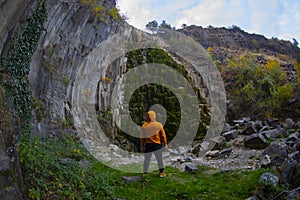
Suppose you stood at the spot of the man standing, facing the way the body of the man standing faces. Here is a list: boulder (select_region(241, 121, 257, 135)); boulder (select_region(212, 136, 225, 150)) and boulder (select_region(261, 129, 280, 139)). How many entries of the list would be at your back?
0

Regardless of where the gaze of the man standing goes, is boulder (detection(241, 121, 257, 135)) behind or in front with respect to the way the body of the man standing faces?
in front

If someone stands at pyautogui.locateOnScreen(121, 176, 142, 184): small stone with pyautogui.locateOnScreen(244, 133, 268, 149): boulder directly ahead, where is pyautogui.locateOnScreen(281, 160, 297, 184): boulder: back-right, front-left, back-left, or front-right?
front-right

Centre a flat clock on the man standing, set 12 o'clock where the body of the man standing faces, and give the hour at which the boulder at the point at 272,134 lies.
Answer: The boulder is roughly at 1 o'clock from the man standing.

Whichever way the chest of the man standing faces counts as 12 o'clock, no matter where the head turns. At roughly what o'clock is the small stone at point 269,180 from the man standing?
The small stone is roughly at 4 o'clock from the man standing.

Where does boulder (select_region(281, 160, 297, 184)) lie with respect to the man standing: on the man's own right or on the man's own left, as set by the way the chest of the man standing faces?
on the man's own right

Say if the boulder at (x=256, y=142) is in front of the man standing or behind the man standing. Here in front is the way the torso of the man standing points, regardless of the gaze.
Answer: in front

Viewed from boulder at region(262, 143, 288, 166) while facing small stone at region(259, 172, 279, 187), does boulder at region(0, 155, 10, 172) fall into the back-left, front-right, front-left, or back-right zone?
front-right

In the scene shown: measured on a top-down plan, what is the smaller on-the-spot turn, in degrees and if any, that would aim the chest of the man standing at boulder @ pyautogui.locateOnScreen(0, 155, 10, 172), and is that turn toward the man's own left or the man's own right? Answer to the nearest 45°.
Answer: approximately 135° to the man's own left

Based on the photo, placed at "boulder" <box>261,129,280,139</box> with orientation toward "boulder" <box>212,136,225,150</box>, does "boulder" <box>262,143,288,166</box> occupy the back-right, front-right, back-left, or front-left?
front-left

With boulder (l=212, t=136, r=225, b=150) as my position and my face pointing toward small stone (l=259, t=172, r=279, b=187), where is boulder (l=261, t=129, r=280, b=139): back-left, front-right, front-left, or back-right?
back-left

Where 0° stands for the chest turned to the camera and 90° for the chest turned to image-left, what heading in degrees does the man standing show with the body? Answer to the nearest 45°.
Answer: approximately 180°
